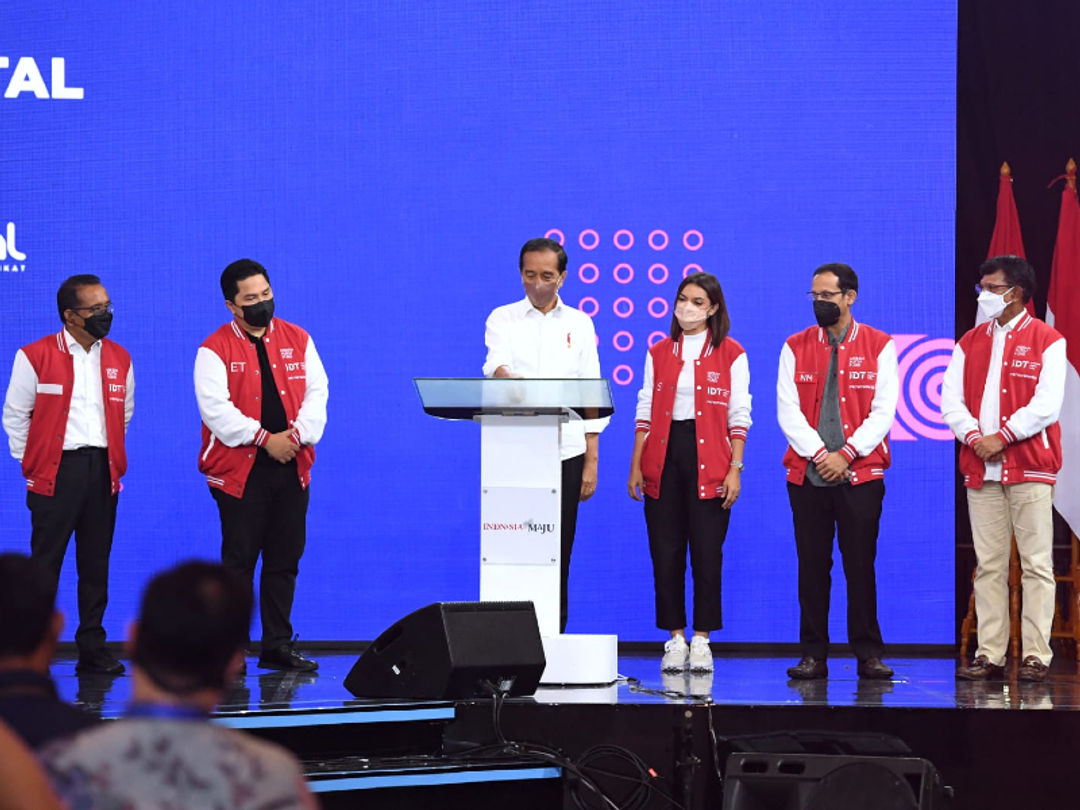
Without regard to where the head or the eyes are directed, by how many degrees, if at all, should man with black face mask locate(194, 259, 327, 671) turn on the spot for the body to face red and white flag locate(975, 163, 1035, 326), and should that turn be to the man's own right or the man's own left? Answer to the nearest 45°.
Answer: approximately 45° to the man's own left

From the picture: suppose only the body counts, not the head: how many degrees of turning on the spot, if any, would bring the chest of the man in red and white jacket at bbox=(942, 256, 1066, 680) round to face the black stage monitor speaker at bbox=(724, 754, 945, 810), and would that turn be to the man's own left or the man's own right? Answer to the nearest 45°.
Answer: approximately 45° to the man's own left

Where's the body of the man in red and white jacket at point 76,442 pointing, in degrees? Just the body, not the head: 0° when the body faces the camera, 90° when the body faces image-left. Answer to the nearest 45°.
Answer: approximately 315°

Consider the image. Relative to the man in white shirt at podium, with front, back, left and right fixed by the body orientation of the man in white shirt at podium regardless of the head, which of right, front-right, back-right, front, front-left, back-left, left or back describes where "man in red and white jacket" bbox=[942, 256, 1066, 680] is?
left

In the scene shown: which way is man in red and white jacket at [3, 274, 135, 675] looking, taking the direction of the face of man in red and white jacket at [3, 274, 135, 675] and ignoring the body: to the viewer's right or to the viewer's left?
to the viewer's right

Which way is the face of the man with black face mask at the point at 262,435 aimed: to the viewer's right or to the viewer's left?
to the viewer's right

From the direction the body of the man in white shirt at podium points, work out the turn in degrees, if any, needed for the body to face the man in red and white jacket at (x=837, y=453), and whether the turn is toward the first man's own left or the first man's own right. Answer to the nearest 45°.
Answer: approximately 90° to the first man's own left

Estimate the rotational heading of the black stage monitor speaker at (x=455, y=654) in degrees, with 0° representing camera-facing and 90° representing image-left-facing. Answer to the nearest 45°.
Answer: approximately 135°

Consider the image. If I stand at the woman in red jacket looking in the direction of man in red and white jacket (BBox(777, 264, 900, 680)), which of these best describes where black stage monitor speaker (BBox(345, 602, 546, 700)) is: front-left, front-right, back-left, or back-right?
back-right
